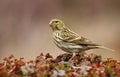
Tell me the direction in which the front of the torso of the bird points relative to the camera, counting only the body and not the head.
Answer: to the viewer's left
